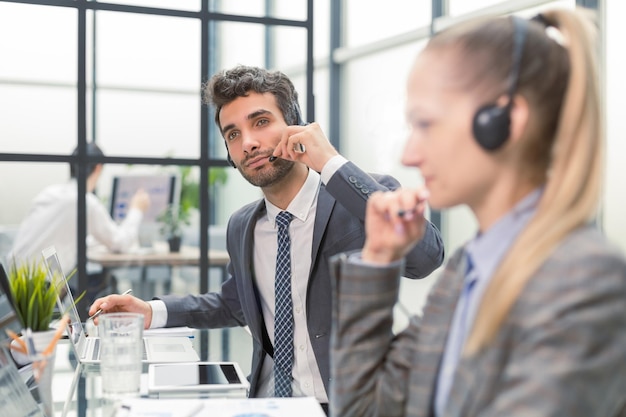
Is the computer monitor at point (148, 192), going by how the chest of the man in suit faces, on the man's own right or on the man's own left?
on the man's own right

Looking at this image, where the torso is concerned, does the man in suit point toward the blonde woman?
no

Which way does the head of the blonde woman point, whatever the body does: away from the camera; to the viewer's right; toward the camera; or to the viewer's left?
to the viewer's left

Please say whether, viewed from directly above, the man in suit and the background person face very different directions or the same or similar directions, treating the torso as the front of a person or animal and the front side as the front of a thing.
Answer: very different directions

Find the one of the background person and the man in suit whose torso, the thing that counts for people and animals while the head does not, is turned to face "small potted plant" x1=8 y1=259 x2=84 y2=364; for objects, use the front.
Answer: the man in suit

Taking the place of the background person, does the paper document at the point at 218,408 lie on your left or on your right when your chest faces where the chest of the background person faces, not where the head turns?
on your right

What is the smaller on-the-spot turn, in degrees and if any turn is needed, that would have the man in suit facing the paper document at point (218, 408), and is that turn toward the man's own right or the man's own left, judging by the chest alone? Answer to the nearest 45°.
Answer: approximately 45° to the man's own left

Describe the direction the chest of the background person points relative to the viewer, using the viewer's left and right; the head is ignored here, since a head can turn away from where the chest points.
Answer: facing away from the viewer and to the right of the viewer

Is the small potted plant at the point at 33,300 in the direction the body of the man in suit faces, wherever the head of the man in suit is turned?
yes
